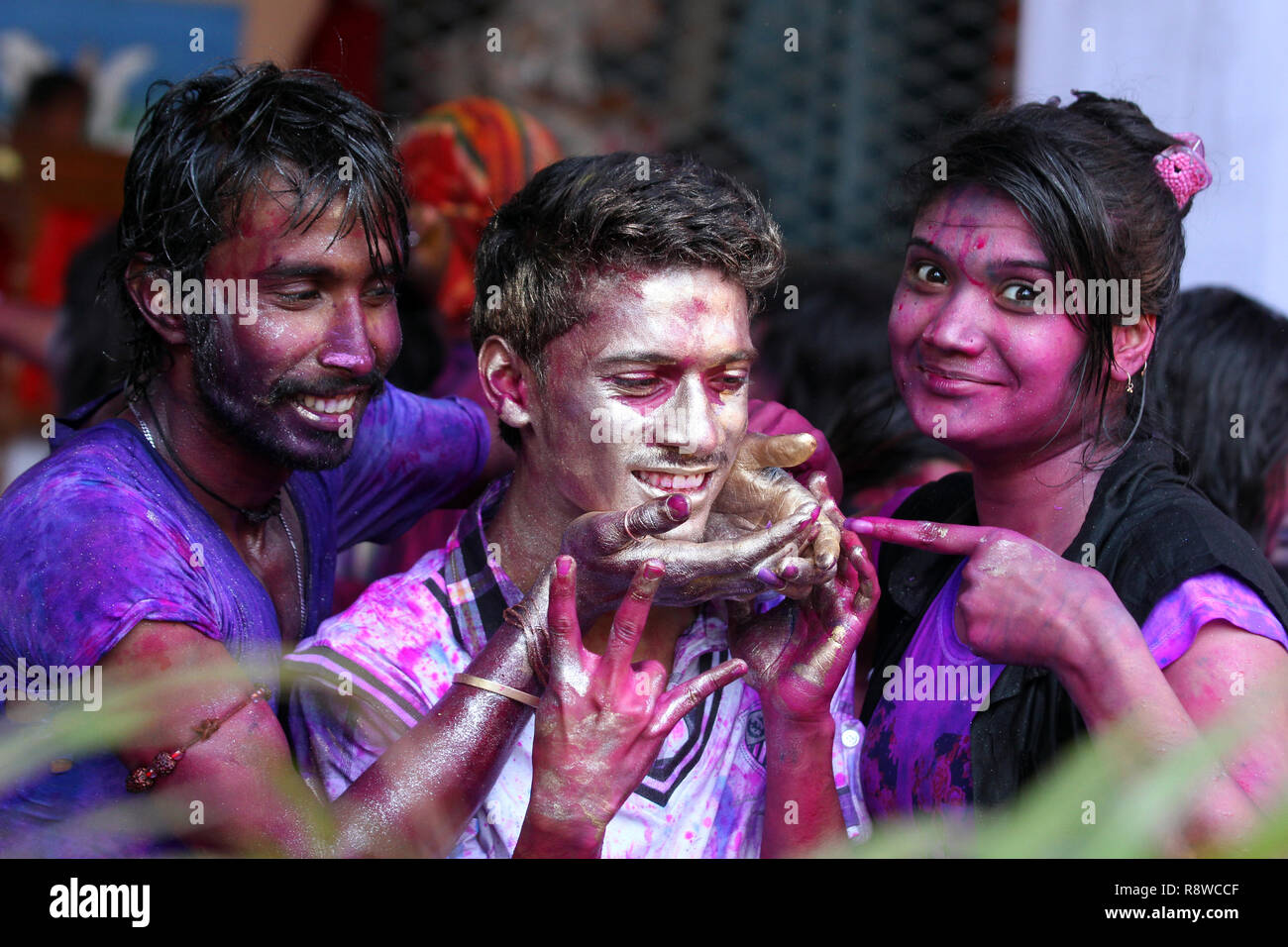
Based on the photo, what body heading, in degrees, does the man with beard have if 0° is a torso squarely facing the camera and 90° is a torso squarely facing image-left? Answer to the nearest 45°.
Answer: approximately 315°

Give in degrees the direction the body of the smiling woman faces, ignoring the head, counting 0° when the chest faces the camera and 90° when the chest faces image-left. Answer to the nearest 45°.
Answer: approximately 45°
